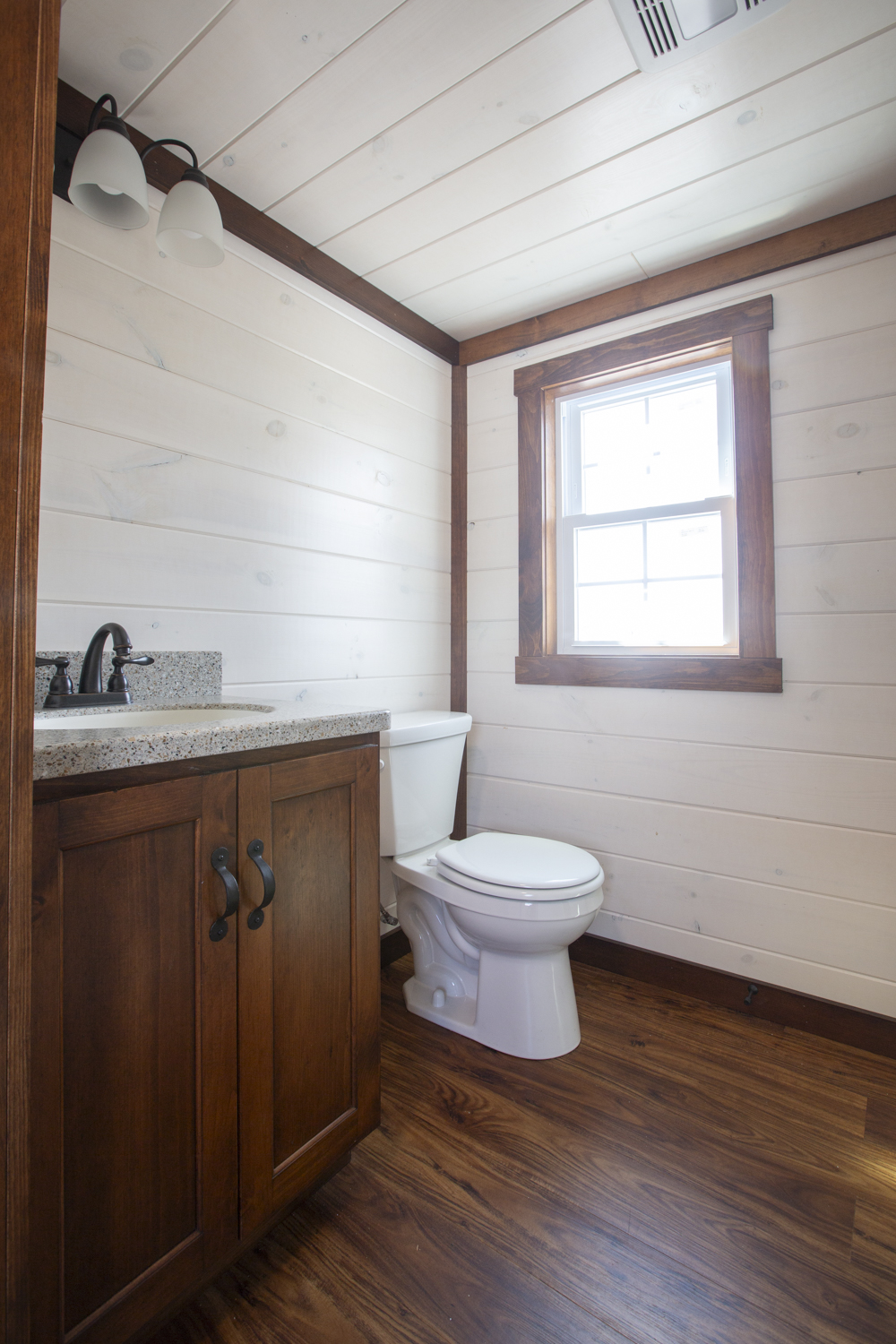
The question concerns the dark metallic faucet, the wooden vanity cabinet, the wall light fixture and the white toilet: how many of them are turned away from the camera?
0

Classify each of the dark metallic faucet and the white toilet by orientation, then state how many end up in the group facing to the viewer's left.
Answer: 0

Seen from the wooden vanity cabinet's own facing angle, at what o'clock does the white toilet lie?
The white toilet is roughly at 9 o'clock from the wooden vanity cabinet.

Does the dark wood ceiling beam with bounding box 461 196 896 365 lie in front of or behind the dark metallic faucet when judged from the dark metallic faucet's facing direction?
in front

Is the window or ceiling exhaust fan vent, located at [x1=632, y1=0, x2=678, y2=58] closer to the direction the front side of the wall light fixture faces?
the ceiling exhaust fan vent

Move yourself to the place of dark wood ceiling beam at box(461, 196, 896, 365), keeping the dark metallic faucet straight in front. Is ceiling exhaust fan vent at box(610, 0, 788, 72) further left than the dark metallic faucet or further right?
left

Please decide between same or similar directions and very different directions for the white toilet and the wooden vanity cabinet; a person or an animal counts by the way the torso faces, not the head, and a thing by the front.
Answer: same or similar directions

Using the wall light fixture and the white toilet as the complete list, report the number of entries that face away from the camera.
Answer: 0

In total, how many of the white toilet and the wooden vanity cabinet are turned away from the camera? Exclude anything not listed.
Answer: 0

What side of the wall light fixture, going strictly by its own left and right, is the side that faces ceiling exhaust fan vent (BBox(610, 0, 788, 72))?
front
